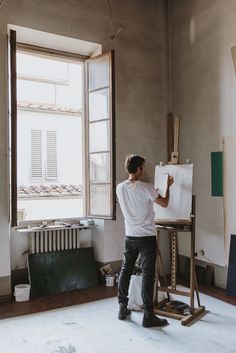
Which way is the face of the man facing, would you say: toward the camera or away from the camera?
away from the camera

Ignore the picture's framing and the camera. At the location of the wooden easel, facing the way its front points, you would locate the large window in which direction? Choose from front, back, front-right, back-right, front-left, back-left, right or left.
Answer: right

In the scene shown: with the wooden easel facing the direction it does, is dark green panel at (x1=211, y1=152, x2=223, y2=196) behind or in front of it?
behind

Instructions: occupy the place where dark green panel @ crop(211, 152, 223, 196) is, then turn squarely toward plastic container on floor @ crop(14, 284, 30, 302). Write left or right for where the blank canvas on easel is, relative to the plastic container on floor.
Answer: left

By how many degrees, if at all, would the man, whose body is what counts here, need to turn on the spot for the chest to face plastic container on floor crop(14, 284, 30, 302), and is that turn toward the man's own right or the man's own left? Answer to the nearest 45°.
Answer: approximately 90° to the man's own left

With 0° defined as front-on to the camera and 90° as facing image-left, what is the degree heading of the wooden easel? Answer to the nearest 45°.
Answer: approximately 45°

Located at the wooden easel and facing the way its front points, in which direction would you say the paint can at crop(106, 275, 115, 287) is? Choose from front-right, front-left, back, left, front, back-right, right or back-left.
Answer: right

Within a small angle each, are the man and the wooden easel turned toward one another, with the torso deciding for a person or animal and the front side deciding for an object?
yes

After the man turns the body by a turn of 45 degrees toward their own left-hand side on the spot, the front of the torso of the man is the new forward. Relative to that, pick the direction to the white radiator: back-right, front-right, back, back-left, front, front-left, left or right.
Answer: front-left

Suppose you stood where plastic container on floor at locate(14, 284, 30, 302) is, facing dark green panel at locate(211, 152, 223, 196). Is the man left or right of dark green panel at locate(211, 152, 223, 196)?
right

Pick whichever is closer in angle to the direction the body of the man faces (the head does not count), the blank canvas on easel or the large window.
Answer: the blank canvas on easel

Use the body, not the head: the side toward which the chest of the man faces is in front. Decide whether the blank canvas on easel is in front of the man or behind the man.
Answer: in front
